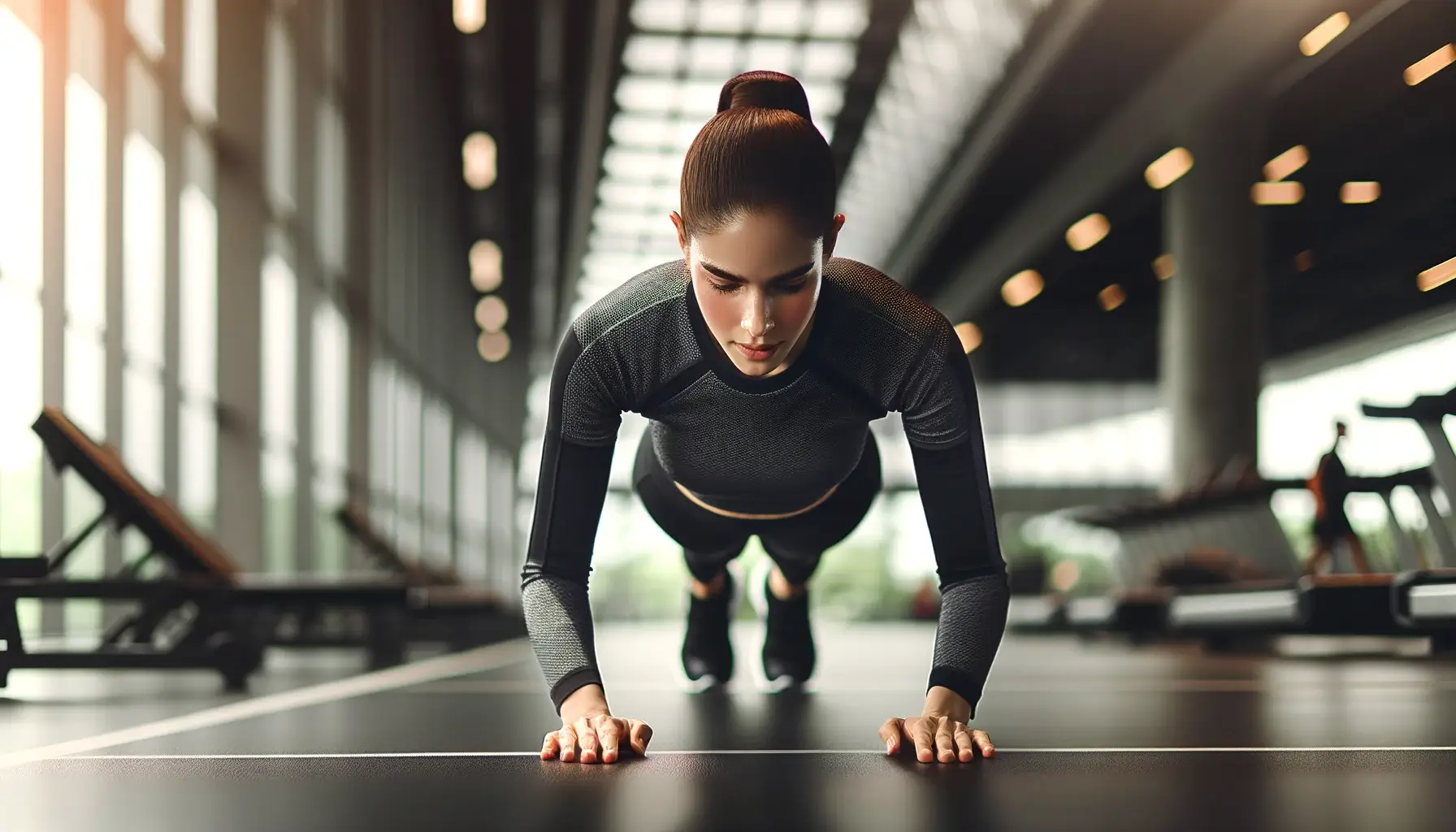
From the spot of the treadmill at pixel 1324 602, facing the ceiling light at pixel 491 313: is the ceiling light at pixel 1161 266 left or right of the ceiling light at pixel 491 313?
right

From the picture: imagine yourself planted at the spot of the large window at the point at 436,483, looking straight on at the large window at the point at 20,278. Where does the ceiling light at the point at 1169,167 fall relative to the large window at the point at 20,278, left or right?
left

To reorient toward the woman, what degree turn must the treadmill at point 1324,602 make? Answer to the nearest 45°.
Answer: approximately 90° to its right

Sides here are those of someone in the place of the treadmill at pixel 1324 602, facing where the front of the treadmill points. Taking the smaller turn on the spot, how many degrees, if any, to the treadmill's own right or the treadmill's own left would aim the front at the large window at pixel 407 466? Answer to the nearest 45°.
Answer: approximately 135° to the treadmill's own left

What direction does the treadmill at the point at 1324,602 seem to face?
to the viewer's right

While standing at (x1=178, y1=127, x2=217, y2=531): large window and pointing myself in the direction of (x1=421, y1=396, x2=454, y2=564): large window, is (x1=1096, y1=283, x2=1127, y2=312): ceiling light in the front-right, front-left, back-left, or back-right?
front-right

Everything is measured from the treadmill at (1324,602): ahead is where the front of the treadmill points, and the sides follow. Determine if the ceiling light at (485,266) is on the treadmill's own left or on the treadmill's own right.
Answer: on the treadmill's own left

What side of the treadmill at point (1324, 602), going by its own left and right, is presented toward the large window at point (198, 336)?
back

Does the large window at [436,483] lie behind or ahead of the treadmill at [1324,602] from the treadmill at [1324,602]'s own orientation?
behind

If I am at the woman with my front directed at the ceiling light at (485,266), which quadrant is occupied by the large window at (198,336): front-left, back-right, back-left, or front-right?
front-left

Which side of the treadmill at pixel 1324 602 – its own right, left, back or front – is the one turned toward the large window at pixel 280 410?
back

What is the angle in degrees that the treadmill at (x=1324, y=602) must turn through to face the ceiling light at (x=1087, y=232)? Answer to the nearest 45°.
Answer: approximately 90° to its left

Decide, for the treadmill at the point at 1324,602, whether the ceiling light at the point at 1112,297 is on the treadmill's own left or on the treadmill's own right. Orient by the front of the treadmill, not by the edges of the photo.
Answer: on the treadmill's own left

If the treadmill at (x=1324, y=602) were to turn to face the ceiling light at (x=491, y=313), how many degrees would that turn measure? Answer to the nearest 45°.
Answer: approximately 135° to its left

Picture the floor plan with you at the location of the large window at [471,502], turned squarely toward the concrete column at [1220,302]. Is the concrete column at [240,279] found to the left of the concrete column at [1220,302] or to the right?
right
